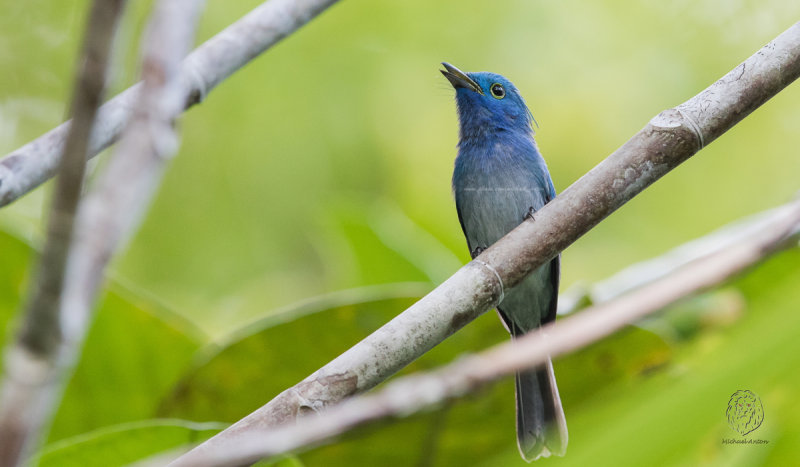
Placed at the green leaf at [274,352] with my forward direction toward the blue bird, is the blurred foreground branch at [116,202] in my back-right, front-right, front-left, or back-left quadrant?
front-right

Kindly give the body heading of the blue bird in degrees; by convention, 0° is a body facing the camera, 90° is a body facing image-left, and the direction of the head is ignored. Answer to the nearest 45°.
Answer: approximately 45°
